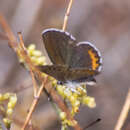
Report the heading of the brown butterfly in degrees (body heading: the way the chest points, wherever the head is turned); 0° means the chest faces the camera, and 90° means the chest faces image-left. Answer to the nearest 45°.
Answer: approximately 90°
